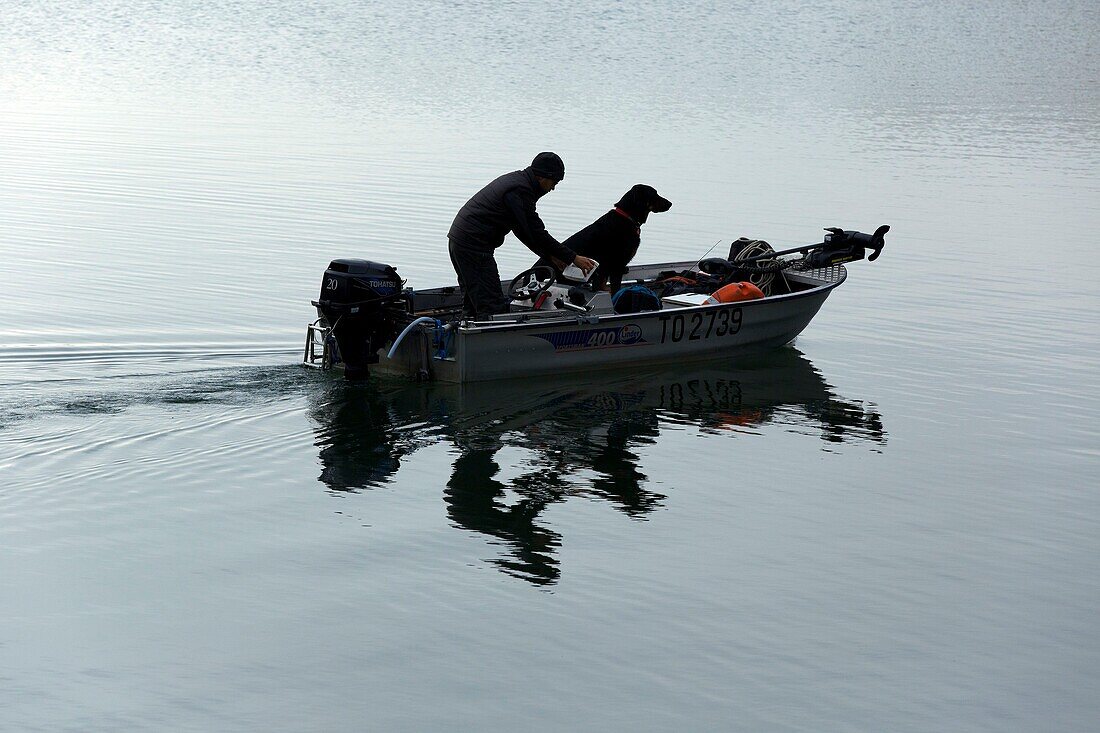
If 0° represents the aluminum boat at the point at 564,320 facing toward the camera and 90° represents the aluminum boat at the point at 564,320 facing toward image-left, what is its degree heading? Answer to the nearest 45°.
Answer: approximately 225°

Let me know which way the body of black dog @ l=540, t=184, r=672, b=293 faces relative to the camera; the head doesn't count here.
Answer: to the viewer's right

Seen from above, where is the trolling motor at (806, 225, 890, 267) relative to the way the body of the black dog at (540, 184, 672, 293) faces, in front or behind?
in front

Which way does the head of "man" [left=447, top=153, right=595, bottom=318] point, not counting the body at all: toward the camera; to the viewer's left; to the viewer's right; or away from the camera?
to the viewer's right

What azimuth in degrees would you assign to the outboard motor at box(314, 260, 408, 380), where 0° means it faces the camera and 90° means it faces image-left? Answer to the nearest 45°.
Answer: approximately 225°

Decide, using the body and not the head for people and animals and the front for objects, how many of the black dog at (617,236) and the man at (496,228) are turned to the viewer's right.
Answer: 2

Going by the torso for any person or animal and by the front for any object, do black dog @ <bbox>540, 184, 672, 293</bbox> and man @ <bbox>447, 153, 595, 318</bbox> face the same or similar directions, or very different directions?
same or similar directions

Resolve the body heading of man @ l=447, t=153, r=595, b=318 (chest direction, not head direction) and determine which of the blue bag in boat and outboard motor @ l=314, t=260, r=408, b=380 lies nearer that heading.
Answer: the blue bag in boat

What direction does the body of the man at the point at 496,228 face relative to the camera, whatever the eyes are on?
to the viewer's right
